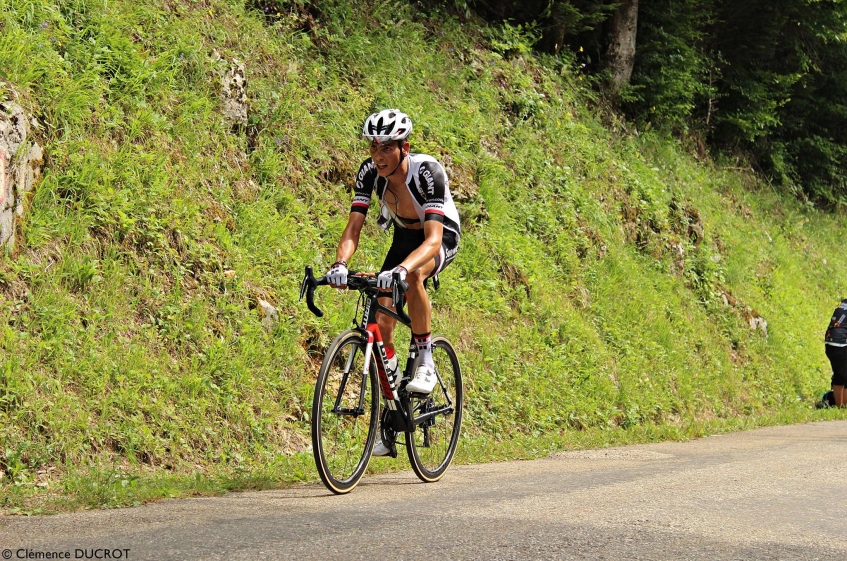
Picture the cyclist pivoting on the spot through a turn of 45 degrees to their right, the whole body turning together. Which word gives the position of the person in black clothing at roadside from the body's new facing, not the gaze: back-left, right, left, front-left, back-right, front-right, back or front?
back-right

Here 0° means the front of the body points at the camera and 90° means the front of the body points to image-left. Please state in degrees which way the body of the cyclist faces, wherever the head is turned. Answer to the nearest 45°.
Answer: approximately 45°

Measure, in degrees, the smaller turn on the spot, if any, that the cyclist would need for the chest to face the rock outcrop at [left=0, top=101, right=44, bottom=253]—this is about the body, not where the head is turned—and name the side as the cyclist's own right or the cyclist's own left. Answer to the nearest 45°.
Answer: approximately 45° to the cyclist's own right

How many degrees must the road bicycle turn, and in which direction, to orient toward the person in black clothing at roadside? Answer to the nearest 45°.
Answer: approximately 180°

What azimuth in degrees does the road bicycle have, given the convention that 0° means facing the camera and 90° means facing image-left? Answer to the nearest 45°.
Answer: approximately 45°
